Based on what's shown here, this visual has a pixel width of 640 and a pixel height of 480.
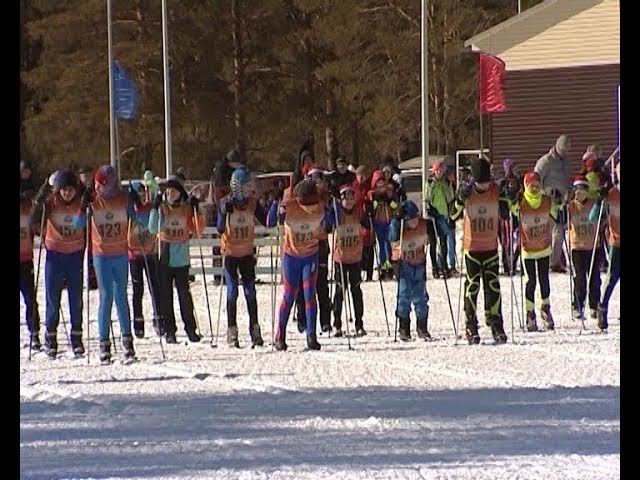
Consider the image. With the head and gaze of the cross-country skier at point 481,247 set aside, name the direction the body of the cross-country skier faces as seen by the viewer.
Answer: toward the camera

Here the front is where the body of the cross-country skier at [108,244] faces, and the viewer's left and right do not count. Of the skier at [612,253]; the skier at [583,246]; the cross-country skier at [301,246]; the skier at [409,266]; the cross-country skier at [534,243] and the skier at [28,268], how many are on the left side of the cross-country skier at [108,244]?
5

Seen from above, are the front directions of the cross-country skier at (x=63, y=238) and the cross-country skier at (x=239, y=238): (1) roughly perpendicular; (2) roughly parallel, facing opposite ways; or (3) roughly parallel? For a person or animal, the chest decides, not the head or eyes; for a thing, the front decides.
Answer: roughly parallel

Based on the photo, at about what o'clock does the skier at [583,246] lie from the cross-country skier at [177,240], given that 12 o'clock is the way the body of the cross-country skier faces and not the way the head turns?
The skier is roughly at 9 o'clock from the cross-country skier.

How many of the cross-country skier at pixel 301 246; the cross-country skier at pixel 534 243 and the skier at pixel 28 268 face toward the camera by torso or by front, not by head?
3

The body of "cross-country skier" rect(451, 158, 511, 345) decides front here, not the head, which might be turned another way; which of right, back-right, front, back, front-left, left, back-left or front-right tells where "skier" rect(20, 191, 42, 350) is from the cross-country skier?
right

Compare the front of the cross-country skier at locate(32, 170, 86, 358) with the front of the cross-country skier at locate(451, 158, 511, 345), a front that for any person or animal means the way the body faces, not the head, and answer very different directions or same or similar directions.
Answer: same or similar directions

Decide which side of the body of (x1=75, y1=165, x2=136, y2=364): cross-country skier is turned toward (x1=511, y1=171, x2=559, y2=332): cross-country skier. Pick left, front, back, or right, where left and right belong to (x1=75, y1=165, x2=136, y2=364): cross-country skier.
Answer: left

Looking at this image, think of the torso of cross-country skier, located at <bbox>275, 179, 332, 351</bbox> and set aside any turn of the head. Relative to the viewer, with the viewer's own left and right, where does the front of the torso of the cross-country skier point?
facing the viewer

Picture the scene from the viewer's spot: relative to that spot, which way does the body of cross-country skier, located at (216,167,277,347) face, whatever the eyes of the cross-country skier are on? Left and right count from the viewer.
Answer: facing the viewer

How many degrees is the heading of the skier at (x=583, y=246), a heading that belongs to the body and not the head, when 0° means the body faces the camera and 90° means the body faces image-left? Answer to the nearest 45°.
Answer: approximately 0°

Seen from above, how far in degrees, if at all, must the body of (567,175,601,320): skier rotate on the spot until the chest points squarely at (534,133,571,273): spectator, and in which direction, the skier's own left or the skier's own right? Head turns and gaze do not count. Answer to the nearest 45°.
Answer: approximately 180°

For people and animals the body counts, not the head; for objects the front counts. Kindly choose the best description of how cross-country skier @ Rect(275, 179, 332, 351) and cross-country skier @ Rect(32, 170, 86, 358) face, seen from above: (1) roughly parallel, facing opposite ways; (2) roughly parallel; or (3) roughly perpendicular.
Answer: roughly parallel

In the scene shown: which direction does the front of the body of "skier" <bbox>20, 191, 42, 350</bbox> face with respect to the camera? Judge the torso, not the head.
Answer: toward the camera
